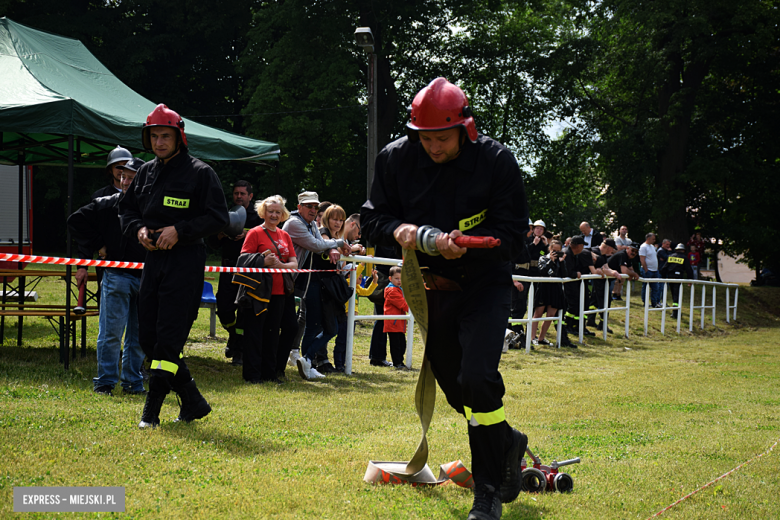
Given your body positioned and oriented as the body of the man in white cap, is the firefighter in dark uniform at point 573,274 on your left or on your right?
on your left

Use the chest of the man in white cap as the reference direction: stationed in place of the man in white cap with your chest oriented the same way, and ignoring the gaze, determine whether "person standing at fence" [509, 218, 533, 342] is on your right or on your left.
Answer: on your left

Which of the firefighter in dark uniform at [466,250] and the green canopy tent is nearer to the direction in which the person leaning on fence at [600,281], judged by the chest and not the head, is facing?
the firefighter in dark uniform

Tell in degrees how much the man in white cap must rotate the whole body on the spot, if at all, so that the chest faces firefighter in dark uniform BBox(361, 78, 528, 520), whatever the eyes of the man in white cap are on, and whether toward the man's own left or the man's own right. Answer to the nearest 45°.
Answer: approximately 45° to the man's own right

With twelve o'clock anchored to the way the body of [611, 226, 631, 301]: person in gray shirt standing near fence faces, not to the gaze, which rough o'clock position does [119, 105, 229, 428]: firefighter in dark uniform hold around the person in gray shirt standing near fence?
The firefighter in dark uniform is roughly at 12 o'clock from the person in gray shirt standing near fence.

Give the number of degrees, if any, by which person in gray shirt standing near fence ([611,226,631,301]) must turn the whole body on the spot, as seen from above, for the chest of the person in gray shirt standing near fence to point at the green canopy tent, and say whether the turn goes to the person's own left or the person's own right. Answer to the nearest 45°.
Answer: approximately 90° to the person's own right
